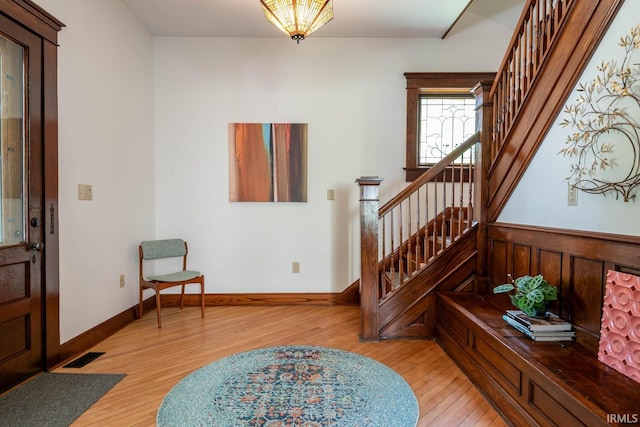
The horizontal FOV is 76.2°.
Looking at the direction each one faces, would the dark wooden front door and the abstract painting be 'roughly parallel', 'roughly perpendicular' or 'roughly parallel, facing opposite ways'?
roughly perpendicular

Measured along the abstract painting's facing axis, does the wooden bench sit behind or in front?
in front

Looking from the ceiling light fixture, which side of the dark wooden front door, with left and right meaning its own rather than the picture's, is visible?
front

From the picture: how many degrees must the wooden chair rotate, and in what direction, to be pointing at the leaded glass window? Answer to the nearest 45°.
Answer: approximately 45° to its left

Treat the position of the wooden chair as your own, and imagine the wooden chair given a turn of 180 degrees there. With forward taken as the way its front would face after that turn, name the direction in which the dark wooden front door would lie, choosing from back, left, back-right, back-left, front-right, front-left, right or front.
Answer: left

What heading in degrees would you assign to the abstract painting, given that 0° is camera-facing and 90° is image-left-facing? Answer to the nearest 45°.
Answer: approximately 0°

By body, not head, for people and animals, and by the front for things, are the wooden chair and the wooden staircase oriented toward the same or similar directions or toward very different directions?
very different directions

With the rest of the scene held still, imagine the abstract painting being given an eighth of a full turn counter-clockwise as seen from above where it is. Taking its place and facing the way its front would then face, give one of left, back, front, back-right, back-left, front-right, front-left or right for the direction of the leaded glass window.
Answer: front-left

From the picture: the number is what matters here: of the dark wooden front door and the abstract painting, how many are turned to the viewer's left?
0

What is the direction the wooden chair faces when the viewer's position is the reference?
facing the viewer and to the right of the viewer

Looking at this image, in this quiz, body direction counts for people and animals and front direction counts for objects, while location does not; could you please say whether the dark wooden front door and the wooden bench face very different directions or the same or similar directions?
very different directions

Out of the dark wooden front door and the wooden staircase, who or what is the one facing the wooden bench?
the dark wooden front door

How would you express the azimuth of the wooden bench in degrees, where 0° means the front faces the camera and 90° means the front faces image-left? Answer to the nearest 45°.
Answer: approximately 45°

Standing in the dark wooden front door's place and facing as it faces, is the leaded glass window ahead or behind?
ahead
